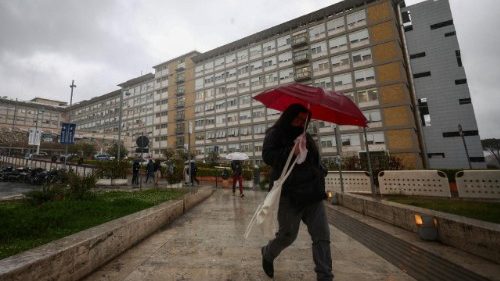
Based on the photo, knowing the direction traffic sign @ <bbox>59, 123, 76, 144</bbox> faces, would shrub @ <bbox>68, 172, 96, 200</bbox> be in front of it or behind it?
in front

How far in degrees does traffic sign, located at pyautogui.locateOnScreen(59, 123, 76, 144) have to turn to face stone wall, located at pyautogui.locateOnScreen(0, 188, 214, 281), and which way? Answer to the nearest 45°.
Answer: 0° — it already faces it

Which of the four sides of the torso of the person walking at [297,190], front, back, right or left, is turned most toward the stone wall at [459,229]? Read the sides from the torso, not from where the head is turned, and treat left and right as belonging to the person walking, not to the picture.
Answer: left

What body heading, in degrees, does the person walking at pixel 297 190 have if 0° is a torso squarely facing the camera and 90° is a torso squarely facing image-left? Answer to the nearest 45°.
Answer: approximately 315°

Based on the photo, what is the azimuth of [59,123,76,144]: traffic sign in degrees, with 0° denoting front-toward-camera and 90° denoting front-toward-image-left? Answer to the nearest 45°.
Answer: approximately 0°

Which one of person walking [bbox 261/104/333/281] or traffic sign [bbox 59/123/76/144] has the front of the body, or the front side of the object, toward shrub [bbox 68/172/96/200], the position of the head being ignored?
the traffic sign

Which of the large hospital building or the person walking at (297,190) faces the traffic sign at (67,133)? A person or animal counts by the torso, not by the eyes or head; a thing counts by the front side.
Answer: the large hospital building
